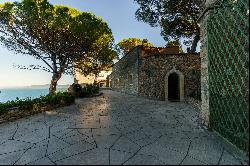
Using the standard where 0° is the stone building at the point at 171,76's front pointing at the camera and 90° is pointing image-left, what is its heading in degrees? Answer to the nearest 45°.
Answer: approximately 0°

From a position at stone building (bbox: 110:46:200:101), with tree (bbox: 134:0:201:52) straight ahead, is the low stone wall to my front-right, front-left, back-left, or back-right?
back-left

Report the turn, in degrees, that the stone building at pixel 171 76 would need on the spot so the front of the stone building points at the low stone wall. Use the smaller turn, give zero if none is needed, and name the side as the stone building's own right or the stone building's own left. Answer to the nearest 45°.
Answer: approximately 45° to the stone building's own right

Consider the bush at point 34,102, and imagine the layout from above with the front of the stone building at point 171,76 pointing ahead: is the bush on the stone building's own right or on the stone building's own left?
on the stone building's own right
